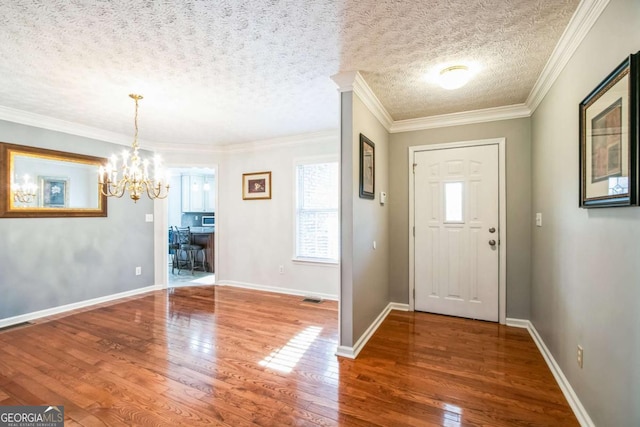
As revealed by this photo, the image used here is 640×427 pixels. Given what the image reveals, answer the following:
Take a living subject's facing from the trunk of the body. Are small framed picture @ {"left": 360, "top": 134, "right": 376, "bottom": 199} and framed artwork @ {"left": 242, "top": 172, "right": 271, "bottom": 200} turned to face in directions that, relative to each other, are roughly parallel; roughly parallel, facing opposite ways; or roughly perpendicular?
roughly perpendicular

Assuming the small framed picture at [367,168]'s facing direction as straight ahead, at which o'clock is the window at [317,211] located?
The window is roughly at 8 o'clock from the small framed picture.

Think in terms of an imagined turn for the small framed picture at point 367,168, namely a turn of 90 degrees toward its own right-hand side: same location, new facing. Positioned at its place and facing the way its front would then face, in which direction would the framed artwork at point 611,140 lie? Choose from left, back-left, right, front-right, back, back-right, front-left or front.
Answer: front-left

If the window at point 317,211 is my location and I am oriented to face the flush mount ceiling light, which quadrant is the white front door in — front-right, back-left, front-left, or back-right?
front-left

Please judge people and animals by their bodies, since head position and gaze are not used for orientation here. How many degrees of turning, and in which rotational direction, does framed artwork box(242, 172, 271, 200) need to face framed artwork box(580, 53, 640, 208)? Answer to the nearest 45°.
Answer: approximately 90° to its left

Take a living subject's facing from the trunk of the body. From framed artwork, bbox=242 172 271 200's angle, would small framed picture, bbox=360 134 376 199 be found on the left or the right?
on its left

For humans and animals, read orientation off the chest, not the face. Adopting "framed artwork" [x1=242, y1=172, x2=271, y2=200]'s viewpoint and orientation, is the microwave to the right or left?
on its right

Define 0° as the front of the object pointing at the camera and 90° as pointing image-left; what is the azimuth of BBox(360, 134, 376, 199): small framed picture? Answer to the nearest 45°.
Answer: approximately 270°

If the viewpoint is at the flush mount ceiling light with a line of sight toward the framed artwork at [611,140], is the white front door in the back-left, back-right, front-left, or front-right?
back-left

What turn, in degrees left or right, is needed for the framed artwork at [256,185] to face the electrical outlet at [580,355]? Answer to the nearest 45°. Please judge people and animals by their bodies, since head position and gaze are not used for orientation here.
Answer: approximately 90° to its left

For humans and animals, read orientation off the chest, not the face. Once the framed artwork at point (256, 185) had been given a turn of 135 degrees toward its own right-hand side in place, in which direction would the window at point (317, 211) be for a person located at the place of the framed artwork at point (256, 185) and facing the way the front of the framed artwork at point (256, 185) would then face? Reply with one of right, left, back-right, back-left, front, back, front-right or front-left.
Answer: back-right

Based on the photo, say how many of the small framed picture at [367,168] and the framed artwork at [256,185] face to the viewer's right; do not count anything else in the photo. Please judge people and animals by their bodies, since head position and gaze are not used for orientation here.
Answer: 1
